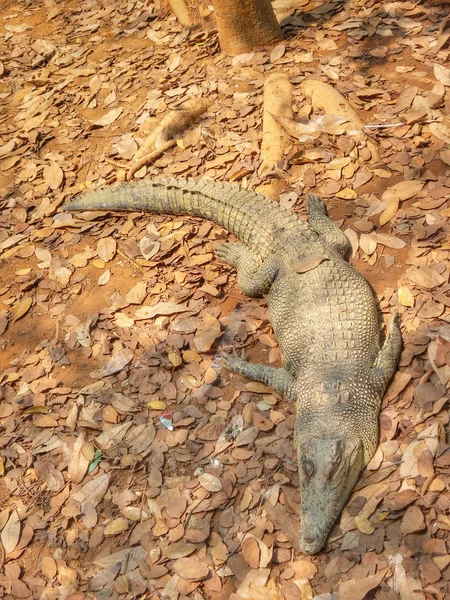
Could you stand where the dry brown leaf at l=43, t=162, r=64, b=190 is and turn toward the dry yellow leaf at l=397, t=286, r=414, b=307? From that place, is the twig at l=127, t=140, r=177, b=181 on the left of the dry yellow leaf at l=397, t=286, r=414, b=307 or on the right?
left

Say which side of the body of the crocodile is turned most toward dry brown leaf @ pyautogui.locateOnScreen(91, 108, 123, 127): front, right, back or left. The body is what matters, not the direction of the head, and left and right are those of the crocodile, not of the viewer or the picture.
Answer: back

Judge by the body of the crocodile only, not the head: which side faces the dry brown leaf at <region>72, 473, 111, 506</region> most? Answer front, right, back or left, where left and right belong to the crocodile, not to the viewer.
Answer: right

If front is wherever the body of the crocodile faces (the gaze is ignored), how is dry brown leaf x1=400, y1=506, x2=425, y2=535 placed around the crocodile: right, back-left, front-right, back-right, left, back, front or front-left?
front

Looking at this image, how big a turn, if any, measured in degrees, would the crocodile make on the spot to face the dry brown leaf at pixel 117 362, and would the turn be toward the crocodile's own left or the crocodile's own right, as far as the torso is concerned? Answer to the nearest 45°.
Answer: approximately 135° to the crocodile's own right

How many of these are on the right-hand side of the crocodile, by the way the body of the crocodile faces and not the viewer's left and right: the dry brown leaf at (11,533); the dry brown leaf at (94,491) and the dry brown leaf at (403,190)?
2

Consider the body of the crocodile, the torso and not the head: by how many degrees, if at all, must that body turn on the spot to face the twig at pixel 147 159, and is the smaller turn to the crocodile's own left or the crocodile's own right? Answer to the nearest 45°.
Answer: approximately 180°

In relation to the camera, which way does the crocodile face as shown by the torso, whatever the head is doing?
toward the camera

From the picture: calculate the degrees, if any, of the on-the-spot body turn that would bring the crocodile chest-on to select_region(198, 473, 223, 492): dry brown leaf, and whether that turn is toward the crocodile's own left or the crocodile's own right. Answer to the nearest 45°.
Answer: approximately 45° to the crocodile's own right

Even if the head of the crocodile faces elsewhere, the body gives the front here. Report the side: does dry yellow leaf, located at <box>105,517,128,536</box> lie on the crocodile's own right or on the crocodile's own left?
on the crocodile's own right

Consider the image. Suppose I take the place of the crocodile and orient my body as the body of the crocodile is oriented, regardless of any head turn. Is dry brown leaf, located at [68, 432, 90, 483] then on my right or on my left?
on my right
